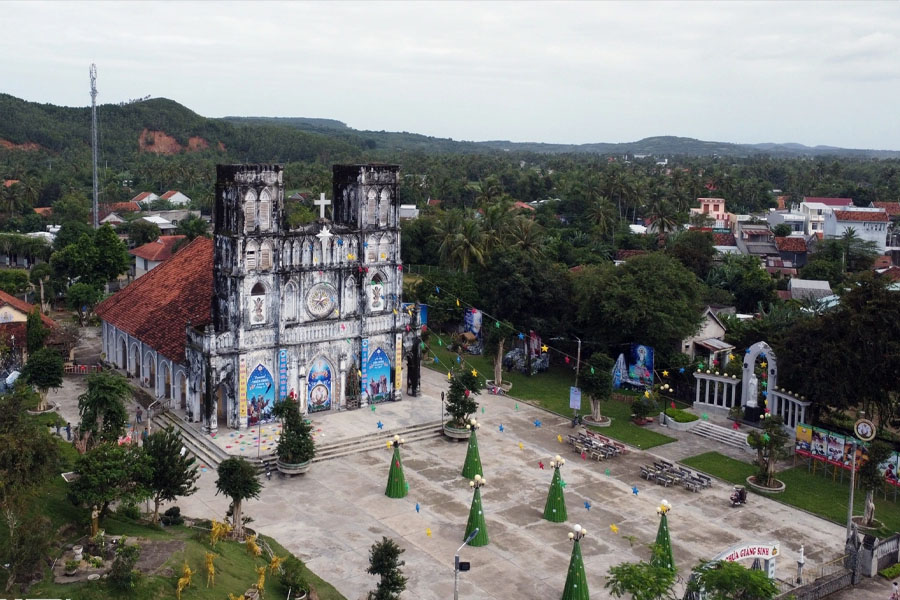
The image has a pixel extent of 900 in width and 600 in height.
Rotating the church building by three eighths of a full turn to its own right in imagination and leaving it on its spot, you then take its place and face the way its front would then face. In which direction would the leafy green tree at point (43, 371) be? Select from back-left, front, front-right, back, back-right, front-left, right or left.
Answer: front

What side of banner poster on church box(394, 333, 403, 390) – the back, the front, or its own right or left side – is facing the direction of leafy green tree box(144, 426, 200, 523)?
right

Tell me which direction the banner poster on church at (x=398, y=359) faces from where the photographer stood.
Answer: facing the viewer and to the right of the viewer

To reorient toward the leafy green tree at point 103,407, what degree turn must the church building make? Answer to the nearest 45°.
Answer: approximately 90° to its right

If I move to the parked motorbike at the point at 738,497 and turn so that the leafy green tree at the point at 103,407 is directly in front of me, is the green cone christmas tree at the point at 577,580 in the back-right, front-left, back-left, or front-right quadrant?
front-left

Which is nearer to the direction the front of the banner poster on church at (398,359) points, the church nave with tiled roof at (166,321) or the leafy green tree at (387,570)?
the leafy green tree

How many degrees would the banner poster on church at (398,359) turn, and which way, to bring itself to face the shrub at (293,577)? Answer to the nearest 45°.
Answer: approximately 45° to its right

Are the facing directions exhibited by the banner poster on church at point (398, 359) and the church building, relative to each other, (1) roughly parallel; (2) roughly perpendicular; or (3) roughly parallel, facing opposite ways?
roughly parallel

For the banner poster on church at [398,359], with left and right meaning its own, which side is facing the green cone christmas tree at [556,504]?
front

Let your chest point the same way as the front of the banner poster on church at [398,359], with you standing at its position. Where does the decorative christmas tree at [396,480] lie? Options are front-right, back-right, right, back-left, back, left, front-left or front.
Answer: front-right

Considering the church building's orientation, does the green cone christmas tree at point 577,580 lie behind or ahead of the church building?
ahead

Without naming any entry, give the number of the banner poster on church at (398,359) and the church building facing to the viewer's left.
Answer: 0

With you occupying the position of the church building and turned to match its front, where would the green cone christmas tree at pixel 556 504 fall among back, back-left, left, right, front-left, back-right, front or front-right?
front
